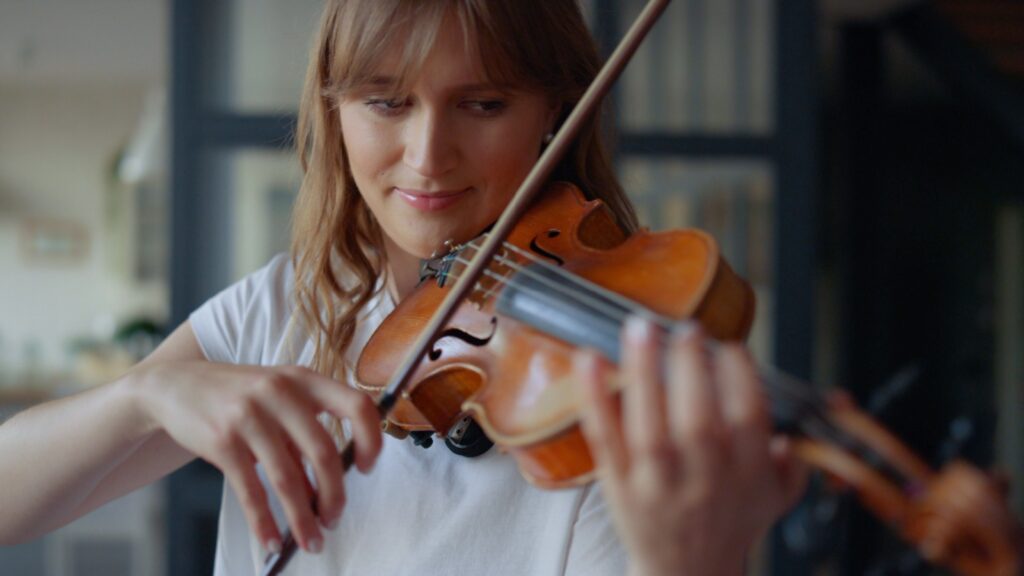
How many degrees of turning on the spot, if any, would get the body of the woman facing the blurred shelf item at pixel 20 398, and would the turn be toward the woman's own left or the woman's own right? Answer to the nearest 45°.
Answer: approximately 135° to the woman's own right

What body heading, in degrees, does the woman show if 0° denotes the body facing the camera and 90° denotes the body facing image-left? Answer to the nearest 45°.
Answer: approximately 0°
